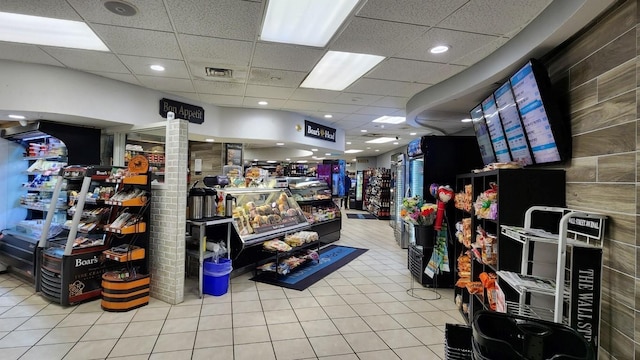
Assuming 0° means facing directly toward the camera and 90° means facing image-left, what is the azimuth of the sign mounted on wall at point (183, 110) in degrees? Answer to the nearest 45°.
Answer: approximately 315°

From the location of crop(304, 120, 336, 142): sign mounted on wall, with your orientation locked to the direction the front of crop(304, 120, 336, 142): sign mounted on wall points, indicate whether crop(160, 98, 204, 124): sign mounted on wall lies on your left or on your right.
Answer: on your right

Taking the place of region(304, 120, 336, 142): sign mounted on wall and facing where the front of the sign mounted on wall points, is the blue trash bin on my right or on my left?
on my right

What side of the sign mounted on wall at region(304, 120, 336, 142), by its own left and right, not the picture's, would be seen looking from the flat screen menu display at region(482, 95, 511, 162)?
front

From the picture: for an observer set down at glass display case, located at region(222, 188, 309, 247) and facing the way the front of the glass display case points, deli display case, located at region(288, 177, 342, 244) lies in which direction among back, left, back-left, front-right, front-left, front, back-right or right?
left

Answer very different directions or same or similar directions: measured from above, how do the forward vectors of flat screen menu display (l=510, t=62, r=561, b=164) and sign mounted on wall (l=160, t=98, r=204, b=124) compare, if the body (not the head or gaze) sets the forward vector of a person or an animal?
very different directions

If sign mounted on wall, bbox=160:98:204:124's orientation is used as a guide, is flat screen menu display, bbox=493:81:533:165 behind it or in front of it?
in front

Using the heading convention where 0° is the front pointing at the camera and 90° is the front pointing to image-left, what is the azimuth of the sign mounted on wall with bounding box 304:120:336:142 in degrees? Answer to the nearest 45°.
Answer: approximately 315°

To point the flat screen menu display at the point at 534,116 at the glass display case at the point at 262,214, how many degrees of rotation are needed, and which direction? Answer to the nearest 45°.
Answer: approximately 45° to its right
